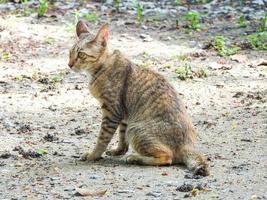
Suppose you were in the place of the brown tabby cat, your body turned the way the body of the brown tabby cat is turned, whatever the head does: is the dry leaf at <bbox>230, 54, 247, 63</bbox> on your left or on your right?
on your right

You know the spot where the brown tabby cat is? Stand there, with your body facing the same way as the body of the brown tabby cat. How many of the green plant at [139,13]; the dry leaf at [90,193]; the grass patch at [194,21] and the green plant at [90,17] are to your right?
3

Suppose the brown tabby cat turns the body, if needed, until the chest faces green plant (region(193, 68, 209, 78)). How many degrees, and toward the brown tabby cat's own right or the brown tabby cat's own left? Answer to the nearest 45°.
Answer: approximately 90° to the brown tabby cat's own right

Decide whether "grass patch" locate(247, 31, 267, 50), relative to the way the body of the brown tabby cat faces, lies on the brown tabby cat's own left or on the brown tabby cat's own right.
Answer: on the brown tabby cat's own right

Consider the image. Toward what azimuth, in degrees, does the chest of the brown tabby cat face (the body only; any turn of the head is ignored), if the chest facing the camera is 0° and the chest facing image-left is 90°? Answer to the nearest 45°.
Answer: approximately 90°

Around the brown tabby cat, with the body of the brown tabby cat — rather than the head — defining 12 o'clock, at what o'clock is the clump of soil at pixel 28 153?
The clump of soil is roughly at 12 o'clock from the brown tabby cat.

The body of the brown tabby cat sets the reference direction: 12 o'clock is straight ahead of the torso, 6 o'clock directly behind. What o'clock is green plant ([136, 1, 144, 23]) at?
The green plant is roughly at 3 o'clock from the brown tabby cat.

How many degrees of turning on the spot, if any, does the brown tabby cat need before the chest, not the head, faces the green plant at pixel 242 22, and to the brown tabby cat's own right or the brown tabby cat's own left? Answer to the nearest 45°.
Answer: approximately 90° to the brown tabby cat's own right

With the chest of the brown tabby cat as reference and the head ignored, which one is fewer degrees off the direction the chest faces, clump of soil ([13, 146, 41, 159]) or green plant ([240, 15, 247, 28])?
the clump of soil
